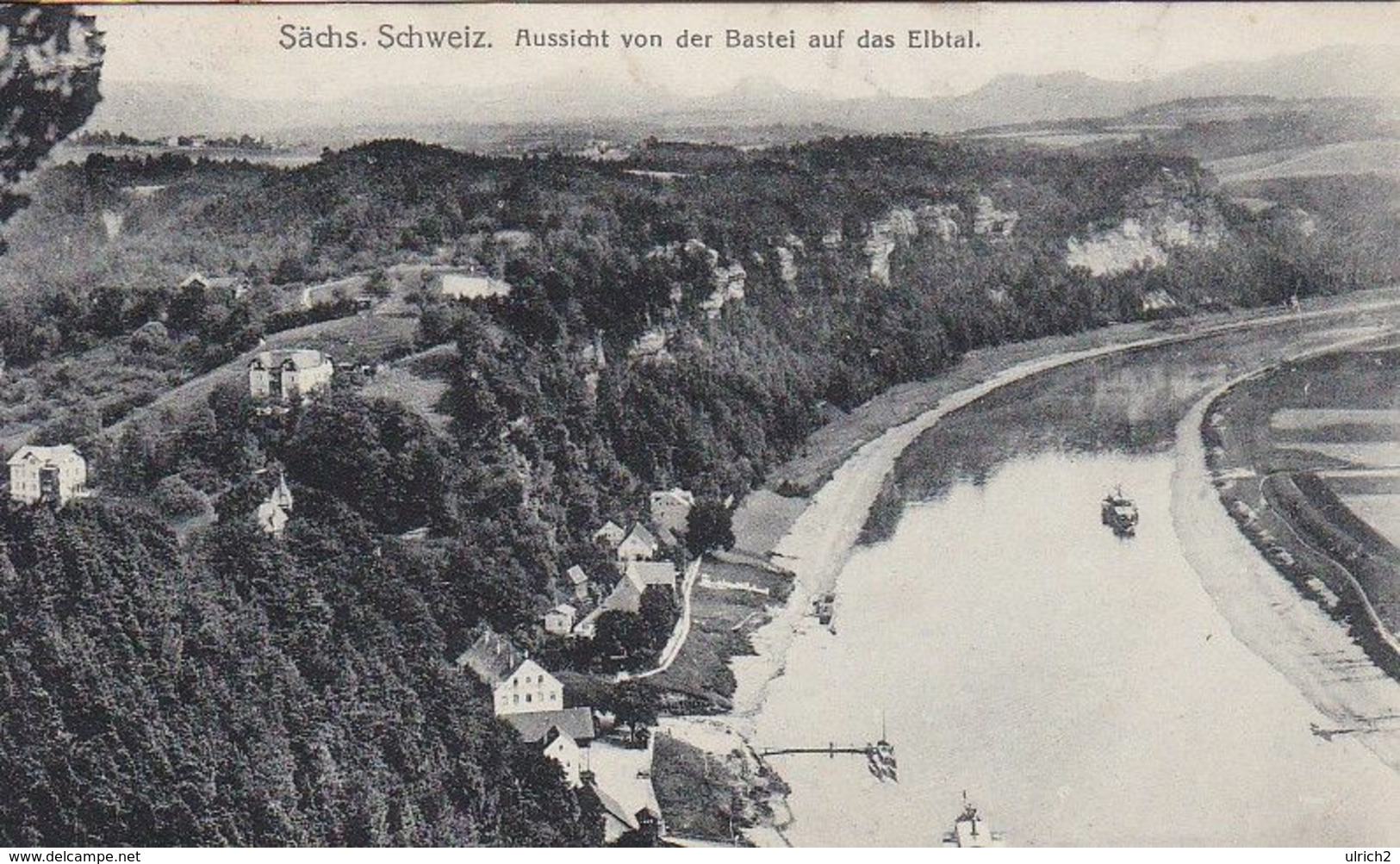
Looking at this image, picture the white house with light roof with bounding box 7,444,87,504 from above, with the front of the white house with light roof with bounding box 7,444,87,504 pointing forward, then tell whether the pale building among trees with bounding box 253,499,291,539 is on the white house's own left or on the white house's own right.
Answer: on the white house's own left

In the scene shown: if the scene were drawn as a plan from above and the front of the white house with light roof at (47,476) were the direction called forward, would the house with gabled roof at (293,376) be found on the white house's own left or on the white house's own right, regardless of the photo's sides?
on the white house's own left

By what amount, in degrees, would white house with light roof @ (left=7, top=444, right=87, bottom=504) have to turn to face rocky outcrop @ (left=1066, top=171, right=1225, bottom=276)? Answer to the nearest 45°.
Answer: approximately 90° to its left

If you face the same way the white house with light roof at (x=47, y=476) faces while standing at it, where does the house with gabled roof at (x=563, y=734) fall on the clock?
The house with gabled roof is roughly at 10 o'clock from the white house with light roof.

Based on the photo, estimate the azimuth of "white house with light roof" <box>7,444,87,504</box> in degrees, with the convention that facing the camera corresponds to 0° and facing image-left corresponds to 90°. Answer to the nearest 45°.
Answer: approximately 0°

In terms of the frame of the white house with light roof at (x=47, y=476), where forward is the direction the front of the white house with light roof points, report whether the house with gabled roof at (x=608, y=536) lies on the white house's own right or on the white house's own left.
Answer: on the white house's own left

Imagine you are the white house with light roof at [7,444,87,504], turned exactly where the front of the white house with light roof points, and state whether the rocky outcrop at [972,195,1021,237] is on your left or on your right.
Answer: on your left
